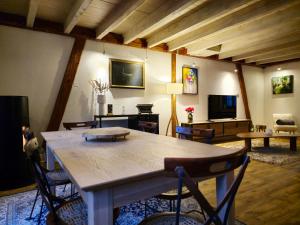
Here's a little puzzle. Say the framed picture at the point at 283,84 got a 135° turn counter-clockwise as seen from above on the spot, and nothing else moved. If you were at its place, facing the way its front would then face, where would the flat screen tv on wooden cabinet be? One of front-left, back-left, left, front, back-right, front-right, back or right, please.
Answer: back-right

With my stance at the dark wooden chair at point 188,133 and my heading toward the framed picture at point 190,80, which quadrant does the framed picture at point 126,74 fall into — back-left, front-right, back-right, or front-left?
front-left

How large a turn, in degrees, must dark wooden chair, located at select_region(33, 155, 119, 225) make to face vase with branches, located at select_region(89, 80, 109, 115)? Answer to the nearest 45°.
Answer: approximately 90° to its left

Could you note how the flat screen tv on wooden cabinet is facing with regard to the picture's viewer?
facing the viewer and to the right of the viewer

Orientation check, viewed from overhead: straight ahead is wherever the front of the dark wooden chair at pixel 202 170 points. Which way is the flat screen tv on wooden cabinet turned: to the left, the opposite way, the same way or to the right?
the opposite way

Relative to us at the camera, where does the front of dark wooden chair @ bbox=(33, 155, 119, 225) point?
facing to the right of the viewer

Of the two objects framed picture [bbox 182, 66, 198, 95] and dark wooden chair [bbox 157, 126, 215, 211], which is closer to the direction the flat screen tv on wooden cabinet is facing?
the dark wooden chair

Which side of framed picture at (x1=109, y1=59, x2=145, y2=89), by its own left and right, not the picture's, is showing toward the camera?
front

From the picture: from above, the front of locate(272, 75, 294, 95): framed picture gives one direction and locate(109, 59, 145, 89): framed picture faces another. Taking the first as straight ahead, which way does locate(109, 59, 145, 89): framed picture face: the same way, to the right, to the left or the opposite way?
to the left

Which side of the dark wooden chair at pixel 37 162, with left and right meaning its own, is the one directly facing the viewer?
right

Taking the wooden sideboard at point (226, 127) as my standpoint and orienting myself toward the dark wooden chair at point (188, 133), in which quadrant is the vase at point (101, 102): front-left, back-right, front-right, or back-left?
front-right

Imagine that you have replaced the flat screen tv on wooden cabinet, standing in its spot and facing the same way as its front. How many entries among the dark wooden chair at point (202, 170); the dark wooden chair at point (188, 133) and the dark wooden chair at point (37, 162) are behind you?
0

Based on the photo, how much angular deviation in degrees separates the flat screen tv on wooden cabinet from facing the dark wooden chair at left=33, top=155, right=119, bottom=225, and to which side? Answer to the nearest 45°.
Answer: approximately 45° to its right

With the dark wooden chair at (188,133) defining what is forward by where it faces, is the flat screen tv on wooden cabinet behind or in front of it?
behind
